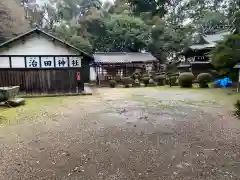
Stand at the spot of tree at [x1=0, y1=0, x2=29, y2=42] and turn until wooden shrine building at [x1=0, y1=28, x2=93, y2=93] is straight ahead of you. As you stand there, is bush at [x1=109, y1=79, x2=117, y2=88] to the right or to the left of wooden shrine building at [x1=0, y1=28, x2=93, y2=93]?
left

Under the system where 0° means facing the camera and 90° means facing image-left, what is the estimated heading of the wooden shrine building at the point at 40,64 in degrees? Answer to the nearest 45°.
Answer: approximately 0°

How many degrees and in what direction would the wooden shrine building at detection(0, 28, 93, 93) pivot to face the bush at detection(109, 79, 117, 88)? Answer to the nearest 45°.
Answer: approximately 135° to its left

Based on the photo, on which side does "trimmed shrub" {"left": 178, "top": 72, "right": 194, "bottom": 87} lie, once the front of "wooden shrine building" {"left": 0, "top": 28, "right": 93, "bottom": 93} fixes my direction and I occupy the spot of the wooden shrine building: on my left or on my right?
on my left

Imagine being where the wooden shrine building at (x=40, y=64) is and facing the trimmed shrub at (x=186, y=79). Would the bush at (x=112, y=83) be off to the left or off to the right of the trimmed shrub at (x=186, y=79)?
left

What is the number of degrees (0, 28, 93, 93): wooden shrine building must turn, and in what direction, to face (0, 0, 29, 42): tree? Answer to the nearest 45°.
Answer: approximately 180°

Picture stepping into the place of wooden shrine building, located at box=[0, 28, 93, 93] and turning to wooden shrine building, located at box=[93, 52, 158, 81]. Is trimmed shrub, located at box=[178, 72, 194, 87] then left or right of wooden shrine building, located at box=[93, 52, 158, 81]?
right

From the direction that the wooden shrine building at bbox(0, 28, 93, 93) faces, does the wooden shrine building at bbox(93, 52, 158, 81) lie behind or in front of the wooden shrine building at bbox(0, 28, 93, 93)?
behind
